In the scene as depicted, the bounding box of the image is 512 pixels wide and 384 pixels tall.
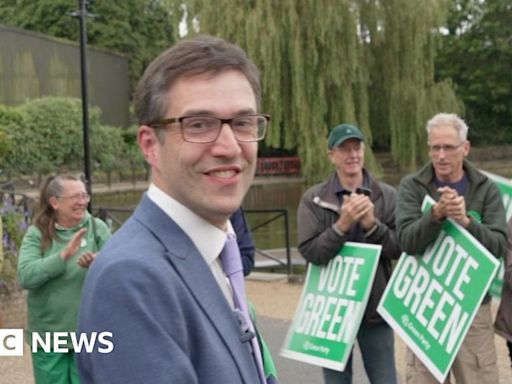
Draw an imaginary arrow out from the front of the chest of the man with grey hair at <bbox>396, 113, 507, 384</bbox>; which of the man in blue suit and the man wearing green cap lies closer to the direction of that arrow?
the man in blue suit

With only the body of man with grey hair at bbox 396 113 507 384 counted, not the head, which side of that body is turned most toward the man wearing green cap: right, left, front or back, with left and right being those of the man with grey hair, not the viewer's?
right

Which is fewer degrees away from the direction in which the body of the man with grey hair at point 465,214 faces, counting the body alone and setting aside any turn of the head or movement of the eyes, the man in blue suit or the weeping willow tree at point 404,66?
the man in blue suit

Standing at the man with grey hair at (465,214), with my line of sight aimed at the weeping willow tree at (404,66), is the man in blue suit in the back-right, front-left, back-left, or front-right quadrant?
back-left

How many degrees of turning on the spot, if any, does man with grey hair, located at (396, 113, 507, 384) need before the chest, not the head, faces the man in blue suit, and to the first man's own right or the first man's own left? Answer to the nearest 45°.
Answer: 0° — they already face them

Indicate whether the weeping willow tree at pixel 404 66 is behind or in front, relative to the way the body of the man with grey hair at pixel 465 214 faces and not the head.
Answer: behind

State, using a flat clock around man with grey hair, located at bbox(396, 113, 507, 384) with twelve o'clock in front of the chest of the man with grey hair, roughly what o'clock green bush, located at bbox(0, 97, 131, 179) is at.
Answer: The green bush is roughly at 5 o'clock from the man with grey hair.

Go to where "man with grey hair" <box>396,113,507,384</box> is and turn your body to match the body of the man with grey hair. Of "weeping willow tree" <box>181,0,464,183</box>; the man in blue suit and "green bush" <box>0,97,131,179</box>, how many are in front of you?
1

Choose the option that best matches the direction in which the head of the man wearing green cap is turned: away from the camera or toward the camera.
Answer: toward the camera

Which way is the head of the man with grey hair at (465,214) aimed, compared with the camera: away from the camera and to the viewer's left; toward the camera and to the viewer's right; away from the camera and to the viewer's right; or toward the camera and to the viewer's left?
toward the camera and to the viewer's left

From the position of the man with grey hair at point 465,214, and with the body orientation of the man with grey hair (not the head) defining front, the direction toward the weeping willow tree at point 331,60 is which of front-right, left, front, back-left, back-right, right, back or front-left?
back

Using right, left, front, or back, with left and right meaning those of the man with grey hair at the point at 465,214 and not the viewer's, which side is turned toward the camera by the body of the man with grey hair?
front

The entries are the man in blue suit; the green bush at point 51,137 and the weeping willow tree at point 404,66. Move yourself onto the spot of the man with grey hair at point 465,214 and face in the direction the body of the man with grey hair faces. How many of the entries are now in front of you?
1
